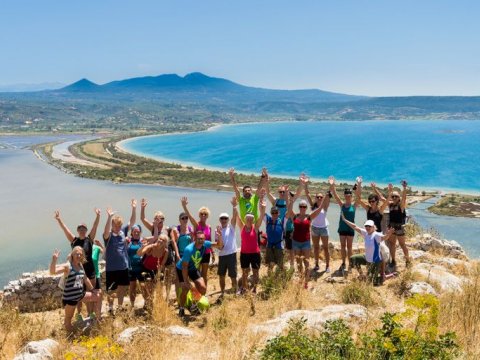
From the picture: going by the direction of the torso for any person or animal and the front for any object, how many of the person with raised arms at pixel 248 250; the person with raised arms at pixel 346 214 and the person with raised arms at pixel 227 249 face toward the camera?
3

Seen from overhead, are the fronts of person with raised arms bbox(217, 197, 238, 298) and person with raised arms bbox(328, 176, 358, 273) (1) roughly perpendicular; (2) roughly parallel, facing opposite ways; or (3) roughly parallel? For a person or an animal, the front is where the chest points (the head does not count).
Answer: roughly parallel

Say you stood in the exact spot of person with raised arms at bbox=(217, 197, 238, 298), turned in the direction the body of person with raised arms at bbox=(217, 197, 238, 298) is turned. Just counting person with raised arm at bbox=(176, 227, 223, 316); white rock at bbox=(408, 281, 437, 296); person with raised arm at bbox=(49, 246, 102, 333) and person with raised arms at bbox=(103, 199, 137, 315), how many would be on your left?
1

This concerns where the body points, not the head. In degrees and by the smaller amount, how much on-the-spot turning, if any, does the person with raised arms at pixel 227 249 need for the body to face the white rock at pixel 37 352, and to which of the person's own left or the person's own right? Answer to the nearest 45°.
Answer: approximately 45° to the person's own right

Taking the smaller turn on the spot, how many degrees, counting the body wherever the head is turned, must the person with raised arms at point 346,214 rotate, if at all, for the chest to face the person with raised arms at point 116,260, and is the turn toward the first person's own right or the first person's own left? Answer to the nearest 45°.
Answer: approximately 45° to the first person's own right

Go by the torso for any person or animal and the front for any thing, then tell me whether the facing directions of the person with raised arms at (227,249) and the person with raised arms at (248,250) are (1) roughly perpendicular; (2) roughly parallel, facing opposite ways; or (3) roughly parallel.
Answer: roughly parallel

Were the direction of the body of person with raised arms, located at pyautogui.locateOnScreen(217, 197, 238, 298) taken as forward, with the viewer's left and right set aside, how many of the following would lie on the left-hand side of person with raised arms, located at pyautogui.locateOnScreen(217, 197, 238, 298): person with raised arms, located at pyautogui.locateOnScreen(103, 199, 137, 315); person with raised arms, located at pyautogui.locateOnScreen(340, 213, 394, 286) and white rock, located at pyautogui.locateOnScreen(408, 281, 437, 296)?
2

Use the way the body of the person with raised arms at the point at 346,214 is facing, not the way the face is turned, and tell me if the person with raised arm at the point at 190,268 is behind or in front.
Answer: in front

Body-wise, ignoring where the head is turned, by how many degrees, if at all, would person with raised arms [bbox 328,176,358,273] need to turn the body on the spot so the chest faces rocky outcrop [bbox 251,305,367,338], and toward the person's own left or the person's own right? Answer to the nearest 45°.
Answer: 0° — they already face it

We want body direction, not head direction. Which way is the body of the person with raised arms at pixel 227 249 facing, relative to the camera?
toward the camera

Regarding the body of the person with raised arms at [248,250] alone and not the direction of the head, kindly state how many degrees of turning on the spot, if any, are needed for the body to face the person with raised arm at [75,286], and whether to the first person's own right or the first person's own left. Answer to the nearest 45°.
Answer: approximately 45° to the first person's own right

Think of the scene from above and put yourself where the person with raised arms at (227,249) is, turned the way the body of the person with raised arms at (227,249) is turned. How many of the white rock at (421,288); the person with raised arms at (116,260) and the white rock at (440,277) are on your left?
2

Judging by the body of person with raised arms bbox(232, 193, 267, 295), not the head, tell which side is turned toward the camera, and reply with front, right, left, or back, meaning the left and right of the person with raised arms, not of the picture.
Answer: front
